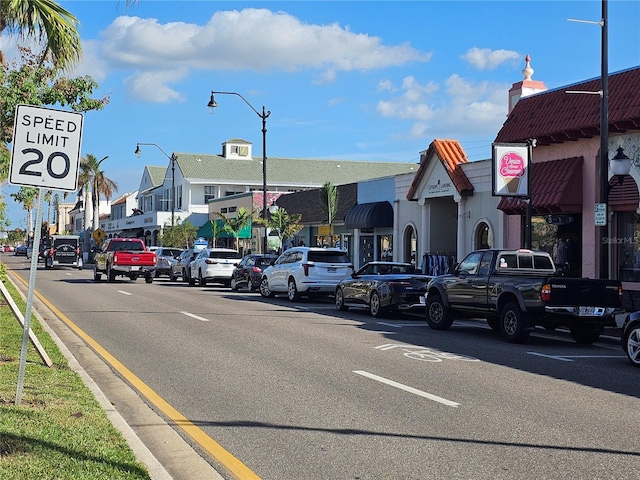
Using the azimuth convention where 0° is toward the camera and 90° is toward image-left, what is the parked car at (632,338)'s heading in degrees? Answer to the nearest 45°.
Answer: approximately 135°

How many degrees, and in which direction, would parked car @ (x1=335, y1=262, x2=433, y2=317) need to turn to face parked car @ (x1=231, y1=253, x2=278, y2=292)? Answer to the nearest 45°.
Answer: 0° — it already faces it

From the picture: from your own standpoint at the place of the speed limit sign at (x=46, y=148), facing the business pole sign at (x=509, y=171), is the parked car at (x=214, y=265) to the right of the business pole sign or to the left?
left

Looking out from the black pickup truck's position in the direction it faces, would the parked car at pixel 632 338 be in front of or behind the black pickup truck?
behind

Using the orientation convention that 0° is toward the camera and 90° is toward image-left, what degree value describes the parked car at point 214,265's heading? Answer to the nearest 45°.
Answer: approximately 135°

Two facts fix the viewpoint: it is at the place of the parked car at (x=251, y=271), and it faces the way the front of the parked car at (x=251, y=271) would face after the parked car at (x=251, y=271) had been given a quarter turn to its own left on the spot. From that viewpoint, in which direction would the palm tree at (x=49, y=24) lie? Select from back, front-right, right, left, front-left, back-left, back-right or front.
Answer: front-left

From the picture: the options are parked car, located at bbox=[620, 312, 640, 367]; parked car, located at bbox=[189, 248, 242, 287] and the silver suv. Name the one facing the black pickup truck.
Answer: parked car, located at bbox=[620, 312, 640, 367]

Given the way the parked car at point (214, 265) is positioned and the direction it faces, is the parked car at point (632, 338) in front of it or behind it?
behind

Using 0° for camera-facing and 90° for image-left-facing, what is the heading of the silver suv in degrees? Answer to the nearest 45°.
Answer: approximately 135°
